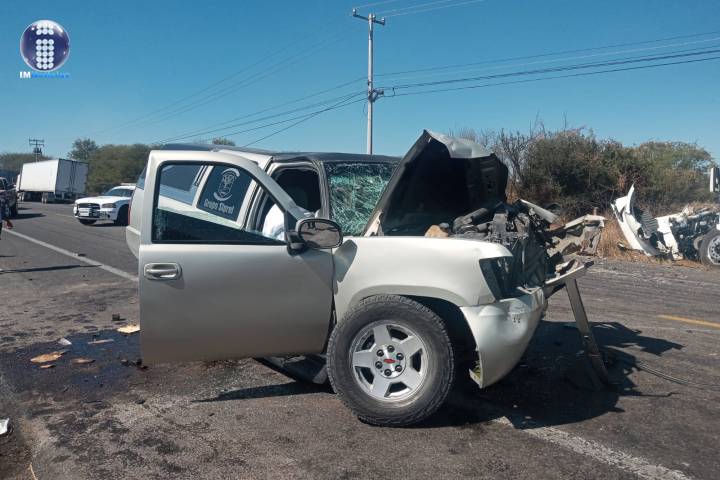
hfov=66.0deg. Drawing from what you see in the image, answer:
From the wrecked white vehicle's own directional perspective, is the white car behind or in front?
in front

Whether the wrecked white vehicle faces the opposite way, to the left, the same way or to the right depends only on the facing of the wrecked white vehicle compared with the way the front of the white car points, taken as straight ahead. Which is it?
to the right

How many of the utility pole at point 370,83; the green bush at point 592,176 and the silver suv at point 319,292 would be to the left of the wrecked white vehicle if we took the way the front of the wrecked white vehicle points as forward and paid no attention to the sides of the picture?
1

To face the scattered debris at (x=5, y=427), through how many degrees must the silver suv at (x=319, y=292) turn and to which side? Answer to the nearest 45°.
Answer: approximately 135° to its right

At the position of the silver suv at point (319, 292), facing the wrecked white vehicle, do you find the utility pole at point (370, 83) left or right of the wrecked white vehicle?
left

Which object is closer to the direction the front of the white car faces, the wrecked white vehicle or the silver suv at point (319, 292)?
the silver suv

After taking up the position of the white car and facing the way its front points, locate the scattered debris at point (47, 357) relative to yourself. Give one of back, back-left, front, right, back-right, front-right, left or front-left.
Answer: front-left

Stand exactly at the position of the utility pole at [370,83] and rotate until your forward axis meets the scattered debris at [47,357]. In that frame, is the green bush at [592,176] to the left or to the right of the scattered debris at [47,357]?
left

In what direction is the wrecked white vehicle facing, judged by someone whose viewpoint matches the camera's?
facing to the left of the viewer

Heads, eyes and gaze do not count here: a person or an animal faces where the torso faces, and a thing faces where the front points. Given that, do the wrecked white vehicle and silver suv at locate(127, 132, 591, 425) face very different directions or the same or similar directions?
very different directions

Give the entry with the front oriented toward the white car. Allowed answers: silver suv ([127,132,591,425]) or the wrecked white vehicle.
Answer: the wrecked white vehicle

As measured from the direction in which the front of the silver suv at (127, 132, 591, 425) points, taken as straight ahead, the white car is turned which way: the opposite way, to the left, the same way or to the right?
to the right

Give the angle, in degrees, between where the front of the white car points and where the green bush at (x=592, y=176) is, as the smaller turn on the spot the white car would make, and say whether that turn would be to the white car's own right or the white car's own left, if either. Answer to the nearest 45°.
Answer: approximately 90° to the white car's own left

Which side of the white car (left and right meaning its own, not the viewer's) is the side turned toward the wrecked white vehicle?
left

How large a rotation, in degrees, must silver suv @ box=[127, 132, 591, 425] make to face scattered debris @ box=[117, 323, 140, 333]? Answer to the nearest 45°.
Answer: approximately 180°

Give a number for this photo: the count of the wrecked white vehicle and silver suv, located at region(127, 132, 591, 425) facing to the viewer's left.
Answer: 1
